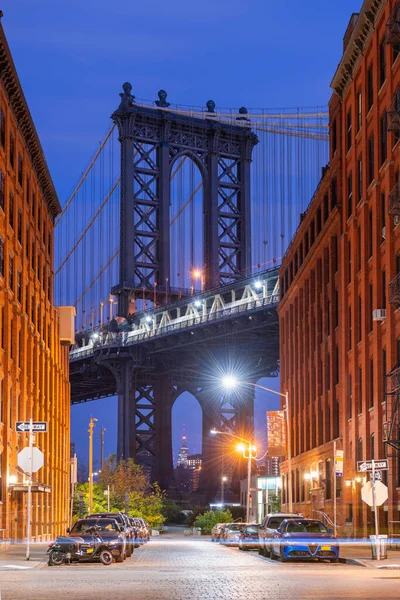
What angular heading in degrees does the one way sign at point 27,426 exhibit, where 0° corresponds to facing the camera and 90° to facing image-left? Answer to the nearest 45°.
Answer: approximately 0°

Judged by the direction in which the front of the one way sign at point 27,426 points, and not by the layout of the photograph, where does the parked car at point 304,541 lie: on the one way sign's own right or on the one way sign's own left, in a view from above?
on the one way sign's own left

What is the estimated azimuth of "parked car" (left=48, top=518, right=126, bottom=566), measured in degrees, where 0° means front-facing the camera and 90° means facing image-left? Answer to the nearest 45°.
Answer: approximately 45°

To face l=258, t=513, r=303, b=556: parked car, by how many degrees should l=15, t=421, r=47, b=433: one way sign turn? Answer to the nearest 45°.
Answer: approximately 135° to its left
